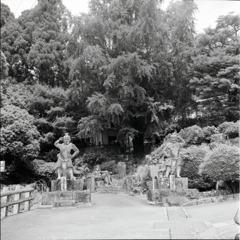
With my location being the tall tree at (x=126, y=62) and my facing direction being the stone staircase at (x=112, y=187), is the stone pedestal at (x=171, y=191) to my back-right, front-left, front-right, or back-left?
front-left

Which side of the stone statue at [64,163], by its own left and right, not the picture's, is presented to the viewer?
front

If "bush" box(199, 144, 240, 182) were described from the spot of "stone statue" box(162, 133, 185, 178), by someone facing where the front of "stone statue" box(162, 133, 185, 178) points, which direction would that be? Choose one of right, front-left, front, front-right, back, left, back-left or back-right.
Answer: left

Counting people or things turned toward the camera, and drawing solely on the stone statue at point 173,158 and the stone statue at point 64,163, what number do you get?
2

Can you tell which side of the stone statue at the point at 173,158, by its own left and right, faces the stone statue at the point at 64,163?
right

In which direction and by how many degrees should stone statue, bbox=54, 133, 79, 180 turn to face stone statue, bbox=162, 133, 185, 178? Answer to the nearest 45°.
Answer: approximately 90° to its left

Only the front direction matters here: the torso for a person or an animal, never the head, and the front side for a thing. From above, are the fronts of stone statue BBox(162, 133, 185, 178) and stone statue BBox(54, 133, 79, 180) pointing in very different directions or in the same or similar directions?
same or similar directions

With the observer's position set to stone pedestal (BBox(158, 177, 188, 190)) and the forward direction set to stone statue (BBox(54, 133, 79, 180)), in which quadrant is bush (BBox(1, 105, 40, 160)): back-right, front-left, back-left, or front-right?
front-right

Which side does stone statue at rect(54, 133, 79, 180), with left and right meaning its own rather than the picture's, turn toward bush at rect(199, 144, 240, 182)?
left

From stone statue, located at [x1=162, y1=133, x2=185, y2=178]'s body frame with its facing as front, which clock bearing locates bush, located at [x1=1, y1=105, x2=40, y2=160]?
The bush is roughly at 4 o'clock from the stone statue.

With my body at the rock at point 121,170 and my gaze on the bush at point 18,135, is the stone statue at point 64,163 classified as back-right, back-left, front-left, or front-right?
front-left

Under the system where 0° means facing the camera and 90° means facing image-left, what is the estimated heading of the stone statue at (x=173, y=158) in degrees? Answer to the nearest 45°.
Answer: approximately 0°
